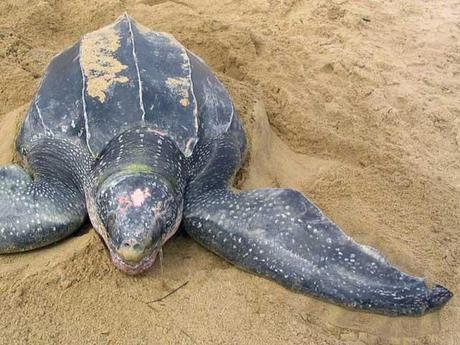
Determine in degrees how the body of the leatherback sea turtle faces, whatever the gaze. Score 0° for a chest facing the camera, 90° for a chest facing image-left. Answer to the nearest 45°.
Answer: approximately 0°
